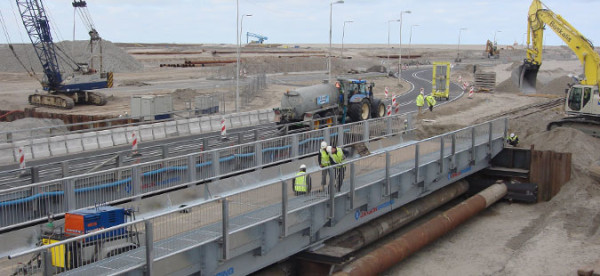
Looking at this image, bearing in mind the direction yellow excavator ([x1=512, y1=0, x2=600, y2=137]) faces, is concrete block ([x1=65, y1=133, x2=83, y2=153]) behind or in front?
in front

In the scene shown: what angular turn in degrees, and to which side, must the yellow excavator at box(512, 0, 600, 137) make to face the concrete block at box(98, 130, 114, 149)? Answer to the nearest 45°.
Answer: approximately 45° to its left

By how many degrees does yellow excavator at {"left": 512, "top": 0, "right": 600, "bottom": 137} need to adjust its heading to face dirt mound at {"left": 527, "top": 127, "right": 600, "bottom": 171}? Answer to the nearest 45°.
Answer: approximately 90° to its left

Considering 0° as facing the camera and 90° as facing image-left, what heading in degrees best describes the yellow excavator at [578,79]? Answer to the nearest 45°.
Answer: approximately 90°

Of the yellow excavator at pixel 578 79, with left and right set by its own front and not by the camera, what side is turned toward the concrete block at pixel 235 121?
front

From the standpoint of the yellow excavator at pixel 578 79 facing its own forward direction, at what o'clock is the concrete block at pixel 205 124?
The concrete block is roughly at 11 o'clock from the yellow excavator.

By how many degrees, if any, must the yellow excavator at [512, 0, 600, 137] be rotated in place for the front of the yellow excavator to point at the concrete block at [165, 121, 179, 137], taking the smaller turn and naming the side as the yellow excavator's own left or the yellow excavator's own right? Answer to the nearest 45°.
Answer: approximately 45° to the yellow excavator's own left

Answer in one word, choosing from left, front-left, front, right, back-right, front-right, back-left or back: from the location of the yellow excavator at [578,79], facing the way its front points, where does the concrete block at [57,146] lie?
front-left

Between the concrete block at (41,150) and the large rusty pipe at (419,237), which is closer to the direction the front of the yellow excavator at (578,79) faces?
the concrete block

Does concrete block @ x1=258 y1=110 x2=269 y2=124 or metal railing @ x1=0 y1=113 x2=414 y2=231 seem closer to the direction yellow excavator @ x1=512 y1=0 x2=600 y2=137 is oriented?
the concrete block

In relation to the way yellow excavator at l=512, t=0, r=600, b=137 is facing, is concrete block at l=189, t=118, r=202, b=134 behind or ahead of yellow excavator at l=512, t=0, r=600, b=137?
ahead

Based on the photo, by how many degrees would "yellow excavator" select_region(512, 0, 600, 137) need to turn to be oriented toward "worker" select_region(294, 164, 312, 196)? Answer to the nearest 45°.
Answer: approximately 90° to its left

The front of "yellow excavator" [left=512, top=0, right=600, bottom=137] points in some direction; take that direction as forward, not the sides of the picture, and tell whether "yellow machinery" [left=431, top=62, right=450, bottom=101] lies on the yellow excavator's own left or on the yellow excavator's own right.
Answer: on the yellow excavator's own right

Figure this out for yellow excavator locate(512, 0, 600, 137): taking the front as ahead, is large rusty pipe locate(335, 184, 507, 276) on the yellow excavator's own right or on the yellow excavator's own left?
on the yellow excavator's own left

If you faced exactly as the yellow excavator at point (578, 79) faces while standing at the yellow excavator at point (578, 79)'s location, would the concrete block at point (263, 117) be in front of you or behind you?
in front
